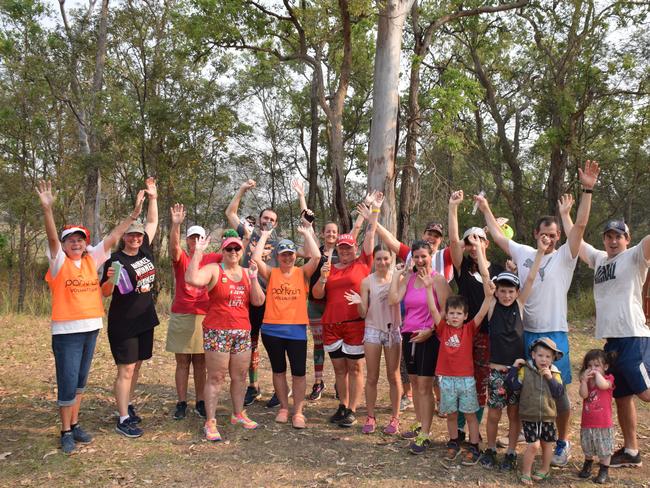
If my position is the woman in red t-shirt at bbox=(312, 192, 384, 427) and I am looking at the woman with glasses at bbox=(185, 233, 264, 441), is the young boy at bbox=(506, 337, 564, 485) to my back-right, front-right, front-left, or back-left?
back-left

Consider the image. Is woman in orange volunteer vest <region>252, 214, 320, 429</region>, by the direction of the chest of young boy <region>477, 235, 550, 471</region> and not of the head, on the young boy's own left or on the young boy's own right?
on the young boy's own right

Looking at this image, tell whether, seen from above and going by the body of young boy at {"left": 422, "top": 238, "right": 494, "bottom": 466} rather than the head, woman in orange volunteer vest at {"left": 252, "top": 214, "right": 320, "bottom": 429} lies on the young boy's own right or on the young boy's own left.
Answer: on the young boy's own right

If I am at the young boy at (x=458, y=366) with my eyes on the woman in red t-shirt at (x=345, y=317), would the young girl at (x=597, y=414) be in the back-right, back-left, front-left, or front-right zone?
back-right
